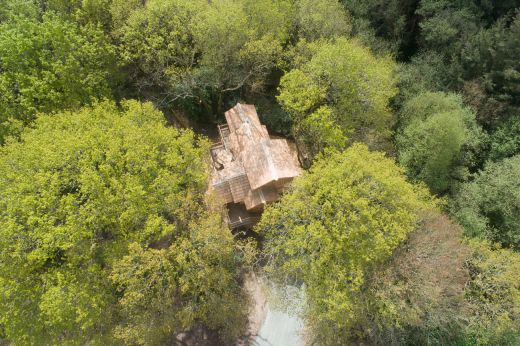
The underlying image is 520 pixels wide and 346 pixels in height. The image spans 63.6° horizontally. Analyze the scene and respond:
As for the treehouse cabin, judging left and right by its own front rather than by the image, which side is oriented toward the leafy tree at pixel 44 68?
right

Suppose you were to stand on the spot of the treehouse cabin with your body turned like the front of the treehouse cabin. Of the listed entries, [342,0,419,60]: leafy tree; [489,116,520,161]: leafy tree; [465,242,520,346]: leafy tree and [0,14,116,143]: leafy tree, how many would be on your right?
1

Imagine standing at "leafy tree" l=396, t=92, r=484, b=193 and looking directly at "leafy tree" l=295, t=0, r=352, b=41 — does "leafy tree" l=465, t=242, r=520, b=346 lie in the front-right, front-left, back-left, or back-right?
back-left

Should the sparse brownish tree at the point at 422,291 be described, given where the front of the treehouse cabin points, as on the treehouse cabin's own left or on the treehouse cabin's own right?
on the treehouse cabin's own left

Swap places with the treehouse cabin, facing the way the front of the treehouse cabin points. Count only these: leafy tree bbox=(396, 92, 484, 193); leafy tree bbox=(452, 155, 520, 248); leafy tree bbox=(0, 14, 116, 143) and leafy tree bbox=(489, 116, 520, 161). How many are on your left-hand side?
3

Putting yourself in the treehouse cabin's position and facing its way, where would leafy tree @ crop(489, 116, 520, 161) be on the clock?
The leafy tree is roughly at 9 o'clock from the treehouse cabin.

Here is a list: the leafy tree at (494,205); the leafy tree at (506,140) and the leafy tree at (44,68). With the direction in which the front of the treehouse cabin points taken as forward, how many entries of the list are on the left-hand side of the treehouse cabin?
2

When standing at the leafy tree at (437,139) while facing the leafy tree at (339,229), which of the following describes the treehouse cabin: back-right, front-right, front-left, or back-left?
front-right

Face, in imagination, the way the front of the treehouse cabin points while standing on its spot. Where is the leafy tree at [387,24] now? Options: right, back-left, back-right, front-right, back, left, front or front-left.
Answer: back-left

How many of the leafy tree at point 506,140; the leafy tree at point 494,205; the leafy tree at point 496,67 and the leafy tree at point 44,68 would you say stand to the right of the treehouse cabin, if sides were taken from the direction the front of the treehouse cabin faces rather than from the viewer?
1

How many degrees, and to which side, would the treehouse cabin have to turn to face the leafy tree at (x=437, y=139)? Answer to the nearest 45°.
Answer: approximately 90° to its left

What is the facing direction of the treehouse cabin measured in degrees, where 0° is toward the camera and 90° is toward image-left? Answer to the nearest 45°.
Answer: approximately 0°

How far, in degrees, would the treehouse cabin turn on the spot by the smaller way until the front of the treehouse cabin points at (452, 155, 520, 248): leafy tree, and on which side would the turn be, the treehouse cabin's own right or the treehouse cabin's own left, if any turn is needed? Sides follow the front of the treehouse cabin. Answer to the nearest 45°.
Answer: approximately 90° to the treehouse cabin's own left

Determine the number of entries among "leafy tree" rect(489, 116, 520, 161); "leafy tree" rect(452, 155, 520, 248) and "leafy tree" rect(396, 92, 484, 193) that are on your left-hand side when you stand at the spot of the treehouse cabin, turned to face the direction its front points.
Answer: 3

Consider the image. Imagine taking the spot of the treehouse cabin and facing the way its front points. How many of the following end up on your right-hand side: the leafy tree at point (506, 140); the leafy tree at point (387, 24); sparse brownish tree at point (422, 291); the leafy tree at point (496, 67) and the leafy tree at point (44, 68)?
1

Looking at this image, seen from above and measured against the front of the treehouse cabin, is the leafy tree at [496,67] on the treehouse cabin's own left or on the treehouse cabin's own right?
on the treehouse cabin's own left

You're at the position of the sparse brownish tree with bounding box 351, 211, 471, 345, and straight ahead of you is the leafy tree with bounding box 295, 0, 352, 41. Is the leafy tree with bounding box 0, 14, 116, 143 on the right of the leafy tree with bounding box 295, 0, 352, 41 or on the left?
left

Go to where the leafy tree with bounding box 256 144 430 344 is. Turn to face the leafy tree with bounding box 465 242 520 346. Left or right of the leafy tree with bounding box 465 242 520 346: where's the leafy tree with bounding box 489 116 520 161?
left
